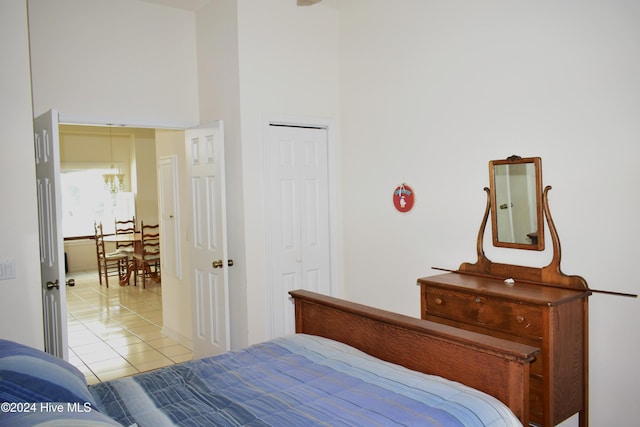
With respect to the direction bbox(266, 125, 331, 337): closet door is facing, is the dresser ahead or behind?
ahead

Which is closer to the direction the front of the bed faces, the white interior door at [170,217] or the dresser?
the dresser

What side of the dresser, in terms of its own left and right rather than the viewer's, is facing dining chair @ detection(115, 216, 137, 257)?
right

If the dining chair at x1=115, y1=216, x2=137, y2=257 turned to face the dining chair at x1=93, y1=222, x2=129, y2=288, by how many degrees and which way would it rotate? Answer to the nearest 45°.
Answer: approximately 45° to its right

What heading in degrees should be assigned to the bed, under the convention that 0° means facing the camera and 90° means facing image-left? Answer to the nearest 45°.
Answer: approximately 225°

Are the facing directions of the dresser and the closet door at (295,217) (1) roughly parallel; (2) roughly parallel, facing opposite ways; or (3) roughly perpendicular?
roughly perpendicular

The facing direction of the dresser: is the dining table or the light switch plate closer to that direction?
the light switch plate

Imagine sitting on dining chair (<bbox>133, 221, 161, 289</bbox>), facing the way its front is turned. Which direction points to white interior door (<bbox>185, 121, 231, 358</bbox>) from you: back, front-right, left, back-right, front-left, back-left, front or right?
back-left

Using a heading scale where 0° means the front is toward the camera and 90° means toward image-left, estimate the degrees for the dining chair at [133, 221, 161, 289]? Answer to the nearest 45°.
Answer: approximately 135°

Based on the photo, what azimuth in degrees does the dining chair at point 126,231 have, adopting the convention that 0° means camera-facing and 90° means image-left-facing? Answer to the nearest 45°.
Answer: approximately 0°

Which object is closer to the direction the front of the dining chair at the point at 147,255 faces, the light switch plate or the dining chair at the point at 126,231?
the dining chair
